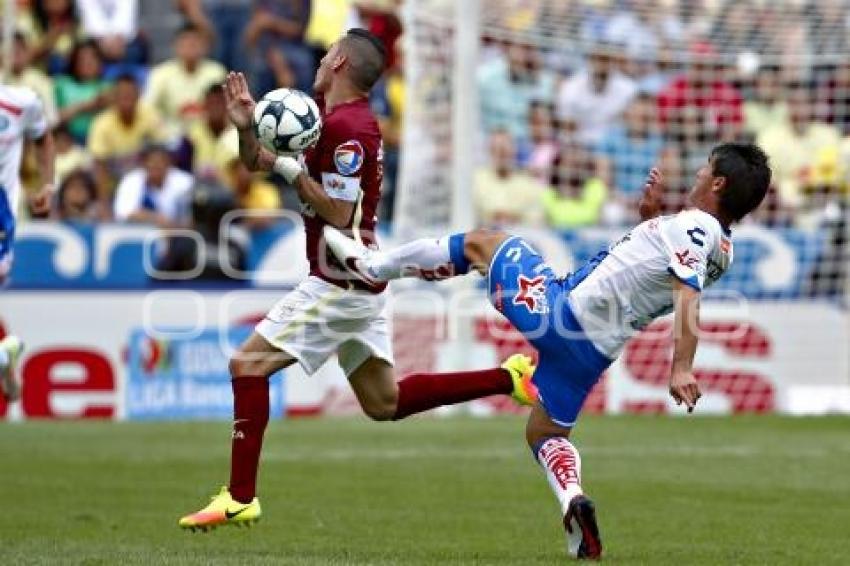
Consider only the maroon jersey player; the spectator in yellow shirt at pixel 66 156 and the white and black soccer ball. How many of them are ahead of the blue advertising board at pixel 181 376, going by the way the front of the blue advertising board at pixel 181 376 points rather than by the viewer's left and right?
2

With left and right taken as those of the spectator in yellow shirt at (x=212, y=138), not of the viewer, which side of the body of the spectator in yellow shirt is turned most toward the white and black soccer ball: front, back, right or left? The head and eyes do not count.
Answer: front

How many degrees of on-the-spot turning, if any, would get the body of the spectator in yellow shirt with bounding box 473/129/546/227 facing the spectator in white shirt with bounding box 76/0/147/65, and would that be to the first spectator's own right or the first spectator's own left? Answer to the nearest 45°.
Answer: approximately 90° to the first spectator's own right

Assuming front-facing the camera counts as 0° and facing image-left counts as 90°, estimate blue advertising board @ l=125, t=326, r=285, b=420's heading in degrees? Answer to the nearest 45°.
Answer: approximately 0°
